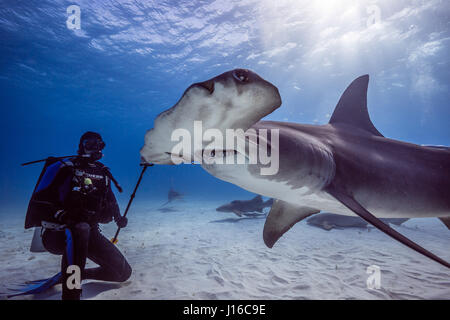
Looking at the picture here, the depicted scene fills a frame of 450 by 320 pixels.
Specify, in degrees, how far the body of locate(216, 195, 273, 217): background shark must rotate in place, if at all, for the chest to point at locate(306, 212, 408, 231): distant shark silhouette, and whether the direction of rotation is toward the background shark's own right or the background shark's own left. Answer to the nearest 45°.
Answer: approximately 135° to the background shark's own left

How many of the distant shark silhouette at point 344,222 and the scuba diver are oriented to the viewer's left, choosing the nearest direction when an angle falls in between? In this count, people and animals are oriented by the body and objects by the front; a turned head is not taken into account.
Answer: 1

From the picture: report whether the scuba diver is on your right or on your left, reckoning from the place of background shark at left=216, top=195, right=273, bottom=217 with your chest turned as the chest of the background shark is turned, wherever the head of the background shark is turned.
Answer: on your left

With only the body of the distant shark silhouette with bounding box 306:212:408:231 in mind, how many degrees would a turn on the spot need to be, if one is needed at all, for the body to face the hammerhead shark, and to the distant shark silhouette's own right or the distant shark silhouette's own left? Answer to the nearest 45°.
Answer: approximately 90° to the distant shark silhouette's own left

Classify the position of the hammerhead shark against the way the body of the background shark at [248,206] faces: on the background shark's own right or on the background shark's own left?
on the background shark's own left

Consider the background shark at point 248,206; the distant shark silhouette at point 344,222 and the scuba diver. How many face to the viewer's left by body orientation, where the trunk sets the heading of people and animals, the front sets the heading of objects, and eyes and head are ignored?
2

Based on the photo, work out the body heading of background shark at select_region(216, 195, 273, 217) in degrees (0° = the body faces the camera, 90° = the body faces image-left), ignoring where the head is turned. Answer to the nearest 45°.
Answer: approximately 90°

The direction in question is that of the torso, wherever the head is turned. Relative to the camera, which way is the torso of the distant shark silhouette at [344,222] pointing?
to the viewer's left

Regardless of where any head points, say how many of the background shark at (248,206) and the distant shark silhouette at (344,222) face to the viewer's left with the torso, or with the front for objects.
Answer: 2

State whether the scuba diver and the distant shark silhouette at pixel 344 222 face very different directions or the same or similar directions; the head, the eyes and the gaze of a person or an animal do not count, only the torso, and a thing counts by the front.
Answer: very different directions

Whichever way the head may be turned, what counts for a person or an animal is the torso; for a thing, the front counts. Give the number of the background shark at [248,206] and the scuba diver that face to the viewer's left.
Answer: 1

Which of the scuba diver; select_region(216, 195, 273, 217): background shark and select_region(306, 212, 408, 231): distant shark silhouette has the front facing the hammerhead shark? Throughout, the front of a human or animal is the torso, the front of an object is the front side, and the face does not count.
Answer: the scuba diver

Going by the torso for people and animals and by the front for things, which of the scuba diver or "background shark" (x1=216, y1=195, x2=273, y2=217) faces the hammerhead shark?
the scuba diver

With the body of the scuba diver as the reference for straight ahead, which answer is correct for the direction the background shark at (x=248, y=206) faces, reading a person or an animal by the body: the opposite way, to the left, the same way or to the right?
the opposite way
